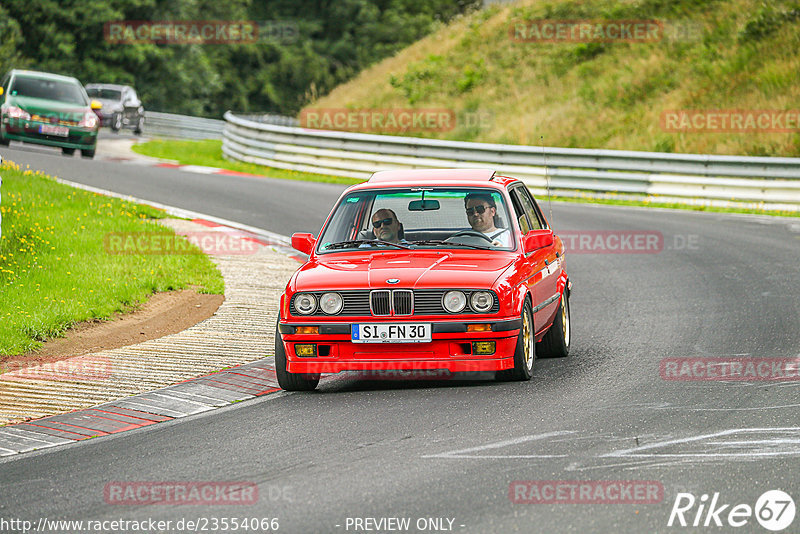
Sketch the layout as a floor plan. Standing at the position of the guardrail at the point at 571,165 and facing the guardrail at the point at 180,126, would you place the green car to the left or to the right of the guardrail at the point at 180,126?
left

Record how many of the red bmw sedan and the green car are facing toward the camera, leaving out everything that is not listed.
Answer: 2

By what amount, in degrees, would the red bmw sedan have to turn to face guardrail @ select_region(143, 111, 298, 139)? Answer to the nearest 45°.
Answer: approximately 180°

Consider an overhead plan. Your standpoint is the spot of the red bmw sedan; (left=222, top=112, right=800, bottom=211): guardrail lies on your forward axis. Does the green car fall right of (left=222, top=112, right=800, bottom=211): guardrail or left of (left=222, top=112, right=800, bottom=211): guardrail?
left

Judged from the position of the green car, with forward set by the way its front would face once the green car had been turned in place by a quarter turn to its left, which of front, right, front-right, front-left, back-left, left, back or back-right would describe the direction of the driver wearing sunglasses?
right

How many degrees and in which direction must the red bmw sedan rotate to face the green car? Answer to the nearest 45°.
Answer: approximately 135° to its right

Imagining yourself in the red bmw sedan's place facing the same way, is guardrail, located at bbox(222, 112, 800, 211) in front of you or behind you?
behind

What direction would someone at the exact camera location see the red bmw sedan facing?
facing the viewer

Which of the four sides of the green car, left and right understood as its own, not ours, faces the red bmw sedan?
front
